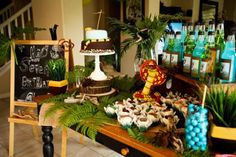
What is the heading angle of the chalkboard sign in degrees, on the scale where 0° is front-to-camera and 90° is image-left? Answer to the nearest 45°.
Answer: approximately 0°

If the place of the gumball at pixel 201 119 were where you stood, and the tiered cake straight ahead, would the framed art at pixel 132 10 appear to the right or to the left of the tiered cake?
right

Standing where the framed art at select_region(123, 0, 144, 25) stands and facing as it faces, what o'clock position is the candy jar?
The candy jar is roughly at 12 o'clock from the framed art.

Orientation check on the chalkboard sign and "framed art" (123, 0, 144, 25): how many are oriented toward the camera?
2

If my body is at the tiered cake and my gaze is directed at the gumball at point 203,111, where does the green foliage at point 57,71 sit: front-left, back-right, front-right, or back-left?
back-right
